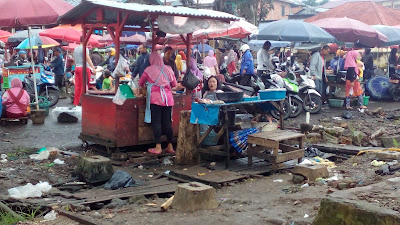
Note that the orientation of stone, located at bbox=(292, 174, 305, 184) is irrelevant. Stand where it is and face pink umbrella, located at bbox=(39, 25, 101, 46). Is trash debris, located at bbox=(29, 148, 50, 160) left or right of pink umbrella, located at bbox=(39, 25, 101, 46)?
left

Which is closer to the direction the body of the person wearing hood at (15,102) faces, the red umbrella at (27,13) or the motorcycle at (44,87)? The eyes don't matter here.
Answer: the motorcycle

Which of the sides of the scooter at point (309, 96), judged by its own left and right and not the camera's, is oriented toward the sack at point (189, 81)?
right

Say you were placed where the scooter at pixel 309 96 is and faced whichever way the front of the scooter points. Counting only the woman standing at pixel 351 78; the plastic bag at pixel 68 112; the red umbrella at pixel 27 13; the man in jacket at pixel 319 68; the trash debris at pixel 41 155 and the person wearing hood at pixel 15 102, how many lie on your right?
4

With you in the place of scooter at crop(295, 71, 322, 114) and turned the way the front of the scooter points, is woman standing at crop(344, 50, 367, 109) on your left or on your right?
on your left
